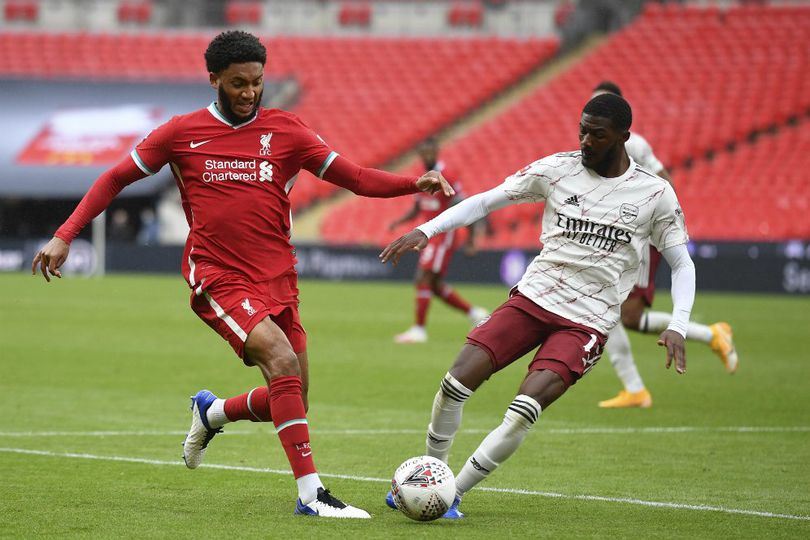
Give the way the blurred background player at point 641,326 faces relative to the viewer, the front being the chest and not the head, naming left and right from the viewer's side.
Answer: facing to the left of the viewer

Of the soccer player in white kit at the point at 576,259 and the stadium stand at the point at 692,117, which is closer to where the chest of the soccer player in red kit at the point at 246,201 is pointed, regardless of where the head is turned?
the soccer player in white kit

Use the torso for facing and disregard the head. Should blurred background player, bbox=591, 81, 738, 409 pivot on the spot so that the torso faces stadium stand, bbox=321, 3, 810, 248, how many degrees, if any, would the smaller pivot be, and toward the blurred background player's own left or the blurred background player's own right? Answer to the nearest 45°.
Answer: approximately 90° to the blurred background player's own right

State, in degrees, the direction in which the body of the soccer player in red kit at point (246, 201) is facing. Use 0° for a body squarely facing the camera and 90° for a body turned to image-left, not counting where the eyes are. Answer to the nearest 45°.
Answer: approximately 315°

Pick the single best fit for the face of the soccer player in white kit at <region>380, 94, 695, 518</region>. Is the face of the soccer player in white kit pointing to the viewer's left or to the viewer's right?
to the viewer's left

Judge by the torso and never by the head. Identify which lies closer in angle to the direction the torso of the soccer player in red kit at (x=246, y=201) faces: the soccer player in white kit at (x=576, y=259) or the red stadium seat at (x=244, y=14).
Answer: the soccer player in white kit

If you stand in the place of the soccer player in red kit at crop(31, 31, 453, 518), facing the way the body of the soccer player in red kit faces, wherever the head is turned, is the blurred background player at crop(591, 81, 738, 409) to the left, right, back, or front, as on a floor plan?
left

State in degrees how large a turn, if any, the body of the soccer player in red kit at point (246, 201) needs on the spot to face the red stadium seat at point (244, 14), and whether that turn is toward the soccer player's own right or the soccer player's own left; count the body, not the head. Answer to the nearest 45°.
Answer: approximately 135° to the soccer player's own left
